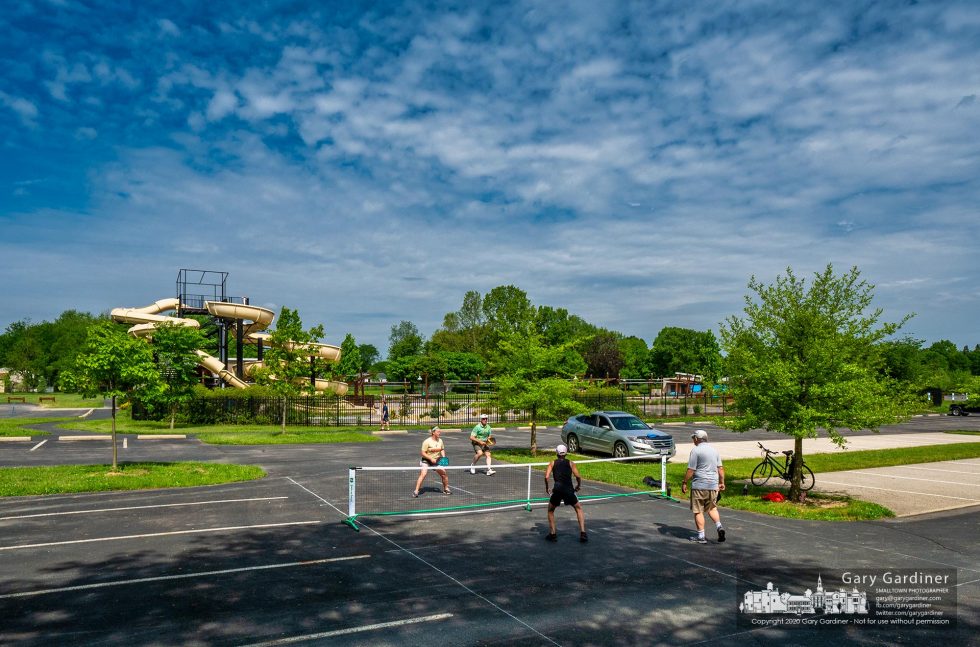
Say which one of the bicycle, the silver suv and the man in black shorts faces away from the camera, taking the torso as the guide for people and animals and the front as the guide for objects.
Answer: the man in black shorts

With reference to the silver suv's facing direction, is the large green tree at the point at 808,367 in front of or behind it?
in front

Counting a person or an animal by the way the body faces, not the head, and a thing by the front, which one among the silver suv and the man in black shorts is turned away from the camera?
the man in black shorts

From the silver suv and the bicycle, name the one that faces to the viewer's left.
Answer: the bicycle

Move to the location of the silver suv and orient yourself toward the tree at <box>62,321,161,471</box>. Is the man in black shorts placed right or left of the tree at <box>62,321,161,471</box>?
left

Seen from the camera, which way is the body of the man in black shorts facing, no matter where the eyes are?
away from the camera

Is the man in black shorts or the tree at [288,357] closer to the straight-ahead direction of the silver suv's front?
the man in black shorts

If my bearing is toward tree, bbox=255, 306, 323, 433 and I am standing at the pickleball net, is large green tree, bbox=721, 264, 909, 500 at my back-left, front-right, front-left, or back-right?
back-right

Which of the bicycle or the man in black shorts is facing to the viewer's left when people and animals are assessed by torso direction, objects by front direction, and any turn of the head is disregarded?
the bicycle

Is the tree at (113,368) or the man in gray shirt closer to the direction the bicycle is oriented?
the tree
